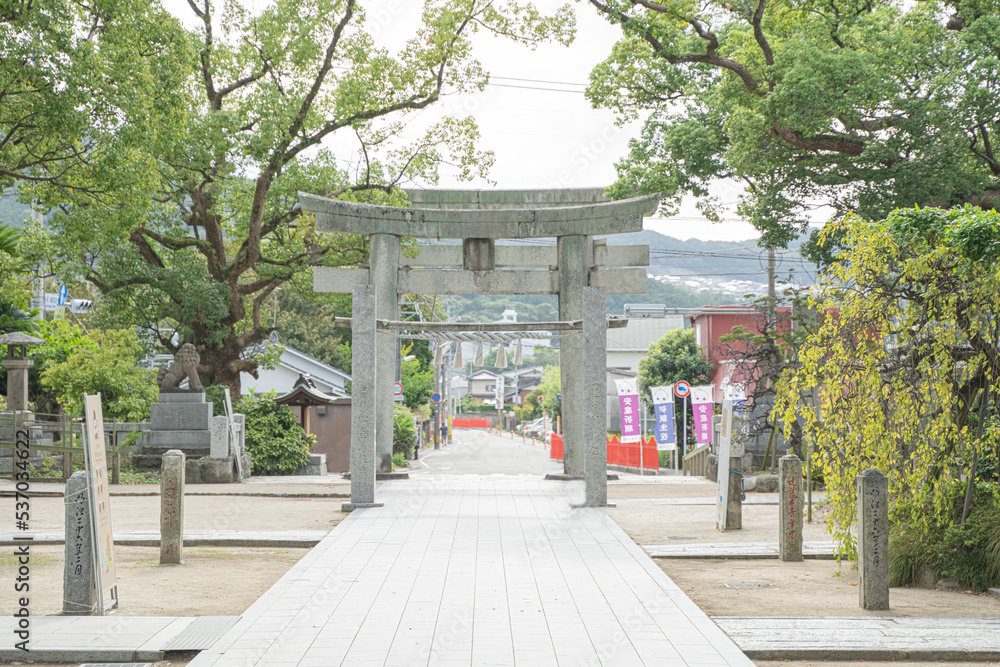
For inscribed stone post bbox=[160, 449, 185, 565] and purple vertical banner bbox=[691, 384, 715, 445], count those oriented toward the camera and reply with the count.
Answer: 2

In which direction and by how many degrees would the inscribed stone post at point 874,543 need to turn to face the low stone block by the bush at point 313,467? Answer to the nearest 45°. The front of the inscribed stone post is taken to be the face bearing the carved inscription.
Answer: approximately 135° to its right

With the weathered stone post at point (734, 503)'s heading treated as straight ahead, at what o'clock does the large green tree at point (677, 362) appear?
The large green tree is roughly at 6 o'clock from the weathered stone post.

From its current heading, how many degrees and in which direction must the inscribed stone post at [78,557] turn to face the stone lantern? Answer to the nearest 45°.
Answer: approximately 180°

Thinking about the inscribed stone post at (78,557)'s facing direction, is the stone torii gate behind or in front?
behind

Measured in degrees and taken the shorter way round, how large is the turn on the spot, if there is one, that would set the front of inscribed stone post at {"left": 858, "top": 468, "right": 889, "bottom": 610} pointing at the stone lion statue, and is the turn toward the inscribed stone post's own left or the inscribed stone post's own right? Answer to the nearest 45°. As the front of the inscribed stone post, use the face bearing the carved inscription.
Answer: approximately 135° to the inscribed stone post's own right

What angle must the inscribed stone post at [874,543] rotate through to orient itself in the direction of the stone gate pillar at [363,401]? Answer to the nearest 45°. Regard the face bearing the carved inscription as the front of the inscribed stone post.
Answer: approximately 135° to its right

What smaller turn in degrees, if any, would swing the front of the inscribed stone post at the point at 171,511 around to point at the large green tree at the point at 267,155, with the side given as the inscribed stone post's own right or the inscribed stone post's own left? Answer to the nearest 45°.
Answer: approximately 180°

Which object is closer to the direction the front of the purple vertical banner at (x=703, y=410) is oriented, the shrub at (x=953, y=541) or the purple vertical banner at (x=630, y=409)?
the shrub
